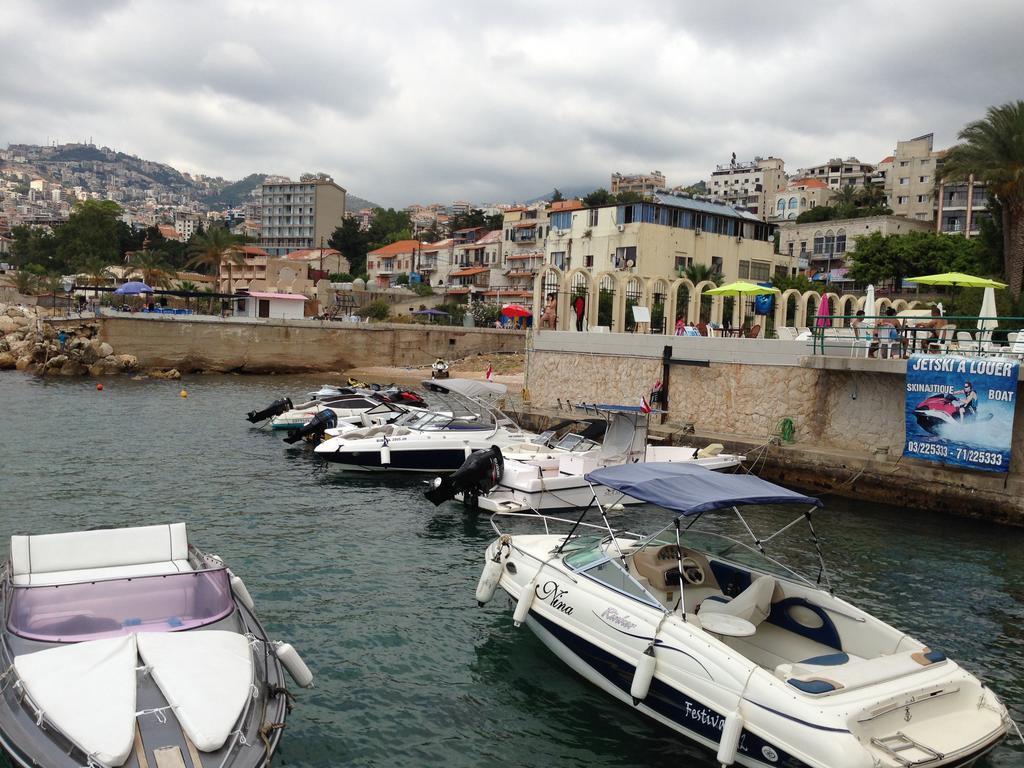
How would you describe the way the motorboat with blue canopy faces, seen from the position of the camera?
facing away from the viewer and to the left of the viewer

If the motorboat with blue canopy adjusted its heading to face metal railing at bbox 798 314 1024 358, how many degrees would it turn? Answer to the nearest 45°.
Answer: approximately 45° to its right

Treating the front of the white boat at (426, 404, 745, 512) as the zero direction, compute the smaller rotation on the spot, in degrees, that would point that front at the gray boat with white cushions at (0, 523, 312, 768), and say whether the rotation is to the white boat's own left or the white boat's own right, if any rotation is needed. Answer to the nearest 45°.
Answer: approximately 135° to the white boat's own right

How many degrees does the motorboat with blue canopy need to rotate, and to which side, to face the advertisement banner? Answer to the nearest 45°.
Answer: approximately 45° to its right

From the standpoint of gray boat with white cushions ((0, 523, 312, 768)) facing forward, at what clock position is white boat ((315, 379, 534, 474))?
white boat ((315, 379, 534, 474)) is roughly at 7 o'clock from gray boat with white cushions ((0, 523, 312, 768)).

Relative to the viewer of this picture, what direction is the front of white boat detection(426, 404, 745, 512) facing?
facing away from the viewer and to the right of the viewer

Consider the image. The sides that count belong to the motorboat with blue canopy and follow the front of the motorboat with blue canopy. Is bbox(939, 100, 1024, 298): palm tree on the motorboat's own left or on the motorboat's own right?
on the motorboat's own right

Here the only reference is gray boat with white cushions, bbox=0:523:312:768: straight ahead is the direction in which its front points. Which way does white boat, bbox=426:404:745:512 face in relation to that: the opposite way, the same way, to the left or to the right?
to the left

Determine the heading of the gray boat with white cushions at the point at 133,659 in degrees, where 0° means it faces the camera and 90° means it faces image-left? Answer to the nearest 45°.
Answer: approximately 0°
